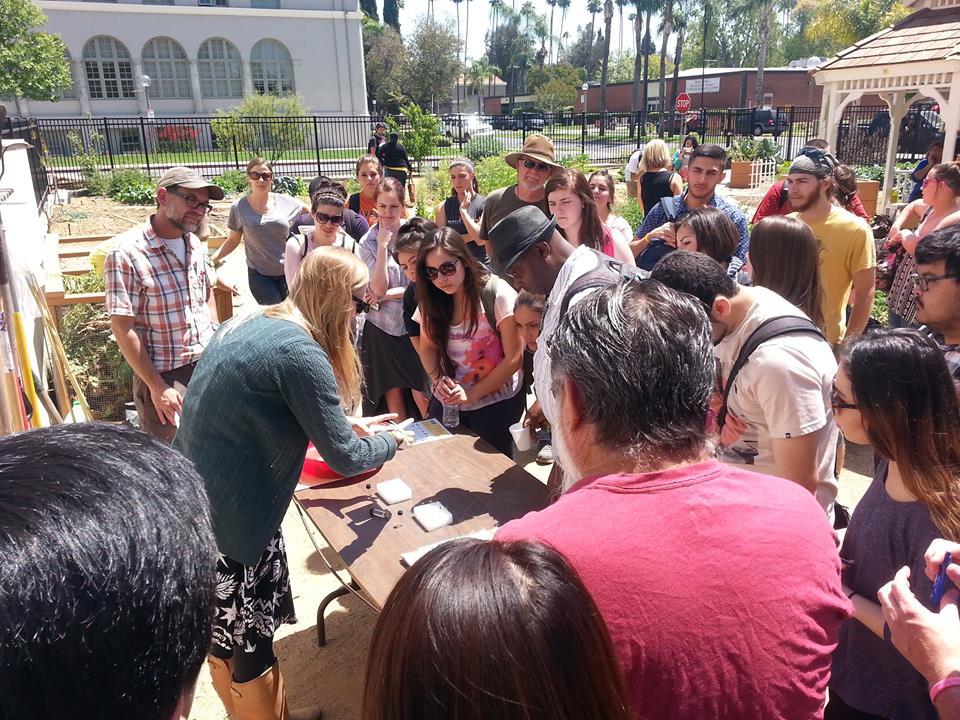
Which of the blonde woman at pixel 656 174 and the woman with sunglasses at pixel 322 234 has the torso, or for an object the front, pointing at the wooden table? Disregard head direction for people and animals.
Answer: the woman with sunglasses

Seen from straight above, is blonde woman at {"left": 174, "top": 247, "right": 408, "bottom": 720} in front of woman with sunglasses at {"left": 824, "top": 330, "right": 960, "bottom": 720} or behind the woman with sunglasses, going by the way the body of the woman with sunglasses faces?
in front

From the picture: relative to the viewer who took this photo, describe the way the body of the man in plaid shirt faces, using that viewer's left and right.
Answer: facing the viewer and to the right of the viewer

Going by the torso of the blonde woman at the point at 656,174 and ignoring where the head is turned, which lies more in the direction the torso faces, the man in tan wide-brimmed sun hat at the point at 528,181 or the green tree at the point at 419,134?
the green tree

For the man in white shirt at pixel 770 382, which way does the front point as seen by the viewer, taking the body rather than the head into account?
to the viewer's left

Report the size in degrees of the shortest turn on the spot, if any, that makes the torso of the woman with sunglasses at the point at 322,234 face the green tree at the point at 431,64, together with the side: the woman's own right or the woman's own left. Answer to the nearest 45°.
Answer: approximately 180°

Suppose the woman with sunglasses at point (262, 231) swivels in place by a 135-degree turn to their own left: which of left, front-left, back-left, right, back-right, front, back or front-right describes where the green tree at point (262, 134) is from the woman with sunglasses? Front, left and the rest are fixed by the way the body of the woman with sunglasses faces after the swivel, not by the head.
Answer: front-left

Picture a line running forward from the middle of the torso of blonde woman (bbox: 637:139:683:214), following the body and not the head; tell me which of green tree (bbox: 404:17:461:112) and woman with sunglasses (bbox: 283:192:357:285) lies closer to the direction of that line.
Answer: the green tree

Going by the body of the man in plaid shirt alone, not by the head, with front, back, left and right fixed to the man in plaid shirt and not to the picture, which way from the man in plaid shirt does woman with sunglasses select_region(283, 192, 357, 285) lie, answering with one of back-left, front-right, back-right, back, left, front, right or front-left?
left

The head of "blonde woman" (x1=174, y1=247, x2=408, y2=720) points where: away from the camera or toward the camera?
away from the camera

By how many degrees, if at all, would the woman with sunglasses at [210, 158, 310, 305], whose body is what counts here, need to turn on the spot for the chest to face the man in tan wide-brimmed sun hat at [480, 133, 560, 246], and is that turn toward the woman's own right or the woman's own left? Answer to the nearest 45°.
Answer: approximately 45° to the woman's own left

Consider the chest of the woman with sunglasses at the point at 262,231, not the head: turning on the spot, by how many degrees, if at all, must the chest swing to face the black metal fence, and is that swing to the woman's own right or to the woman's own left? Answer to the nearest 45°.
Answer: approximately 180°

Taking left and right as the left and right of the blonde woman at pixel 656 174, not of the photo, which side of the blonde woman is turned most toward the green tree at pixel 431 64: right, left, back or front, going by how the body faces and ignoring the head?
front

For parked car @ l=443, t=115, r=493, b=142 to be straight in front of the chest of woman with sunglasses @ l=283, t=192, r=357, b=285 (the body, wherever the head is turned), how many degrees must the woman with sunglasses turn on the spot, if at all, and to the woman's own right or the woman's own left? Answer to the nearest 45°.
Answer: approximately 180°

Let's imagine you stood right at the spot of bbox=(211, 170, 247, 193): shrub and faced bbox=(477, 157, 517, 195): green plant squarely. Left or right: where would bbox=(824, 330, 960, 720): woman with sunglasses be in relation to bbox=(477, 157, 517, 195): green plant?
right

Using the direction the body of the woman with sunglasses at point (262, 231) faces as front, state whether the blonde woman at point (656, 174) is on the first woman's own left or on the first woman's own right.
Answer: on the first woman's own left
